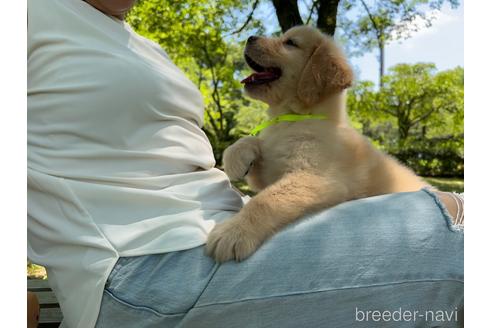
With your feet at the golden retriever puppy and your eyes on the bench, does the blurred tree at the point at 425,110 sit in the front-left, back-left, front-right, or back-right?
back-right

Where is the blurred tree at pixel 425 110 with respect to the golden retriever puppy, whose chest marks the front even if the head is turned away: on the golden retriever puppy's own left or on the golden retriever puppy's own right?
on the golden retriever puppy's own right

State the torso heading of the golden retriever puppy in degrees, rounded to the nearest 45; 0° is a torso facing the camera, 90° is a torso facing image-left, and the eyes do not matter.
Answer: approximately 90°

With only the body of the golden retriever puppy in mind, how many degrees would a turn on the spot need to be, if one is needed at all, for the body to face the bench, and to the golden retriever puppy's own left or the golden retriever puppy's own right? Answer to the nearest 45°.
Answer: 0° — it already faces it

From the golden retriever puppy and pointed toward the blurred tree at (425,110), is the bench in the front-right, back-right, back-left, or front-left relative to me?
back-left

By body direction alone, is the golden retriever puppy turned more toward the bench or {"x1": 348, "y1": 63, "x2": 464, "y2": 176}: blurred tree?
the bench
